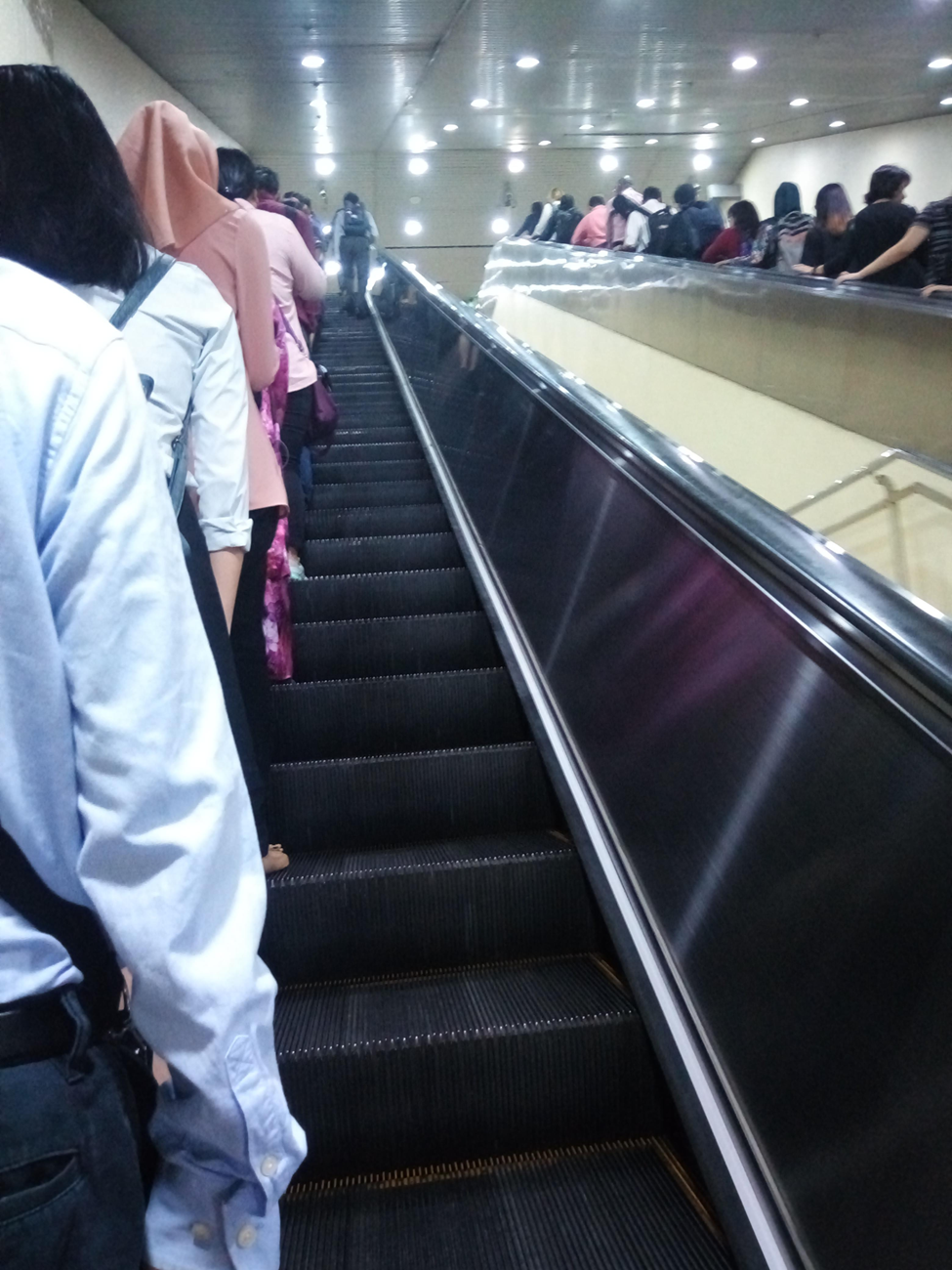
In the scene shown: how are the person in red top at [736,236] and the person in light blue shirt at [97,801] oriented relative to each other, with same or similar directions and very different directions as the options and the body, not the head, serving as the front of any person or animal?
same or similar directions

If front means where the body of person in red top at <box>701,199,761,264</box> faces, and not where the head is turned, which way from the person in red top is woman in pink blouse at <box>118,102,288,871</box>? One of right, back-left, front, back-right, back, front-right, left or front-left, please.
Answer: back-left

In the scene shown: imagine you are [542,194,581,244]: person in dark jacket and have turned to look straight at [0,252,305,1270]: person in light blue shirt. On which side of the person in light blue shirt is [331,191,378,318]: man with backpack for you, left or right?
right

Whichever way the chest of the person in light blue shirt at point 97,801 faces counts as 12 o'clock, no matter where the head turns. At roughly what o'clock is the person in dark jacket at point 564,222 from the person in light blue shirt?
The person in dark jacket is roughly at 1 o'clock from the person in light blue shirt.

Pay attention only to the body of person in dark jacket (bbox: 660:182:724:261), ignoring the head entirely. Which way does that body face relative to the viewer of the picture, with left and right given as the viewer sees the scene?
facing away from the viewer and to the left of the viewer

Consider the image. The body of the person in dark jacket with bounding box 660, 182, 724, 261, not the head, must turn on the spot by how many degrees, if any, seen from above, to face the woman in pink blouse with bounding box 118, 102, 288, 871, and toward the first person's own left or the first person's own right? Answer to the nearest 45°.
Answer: approximately 135° to the first person's own left

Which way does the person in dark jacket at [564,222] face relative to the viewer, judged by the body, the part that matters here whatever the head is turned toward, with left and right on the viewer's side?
facing away from the viewer and to the left of the viewer

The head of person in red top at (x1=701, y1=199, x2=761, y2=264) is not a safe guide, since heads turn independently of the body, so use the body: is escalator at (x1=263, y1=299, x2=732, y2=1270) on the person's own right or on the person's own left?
on the person's own left

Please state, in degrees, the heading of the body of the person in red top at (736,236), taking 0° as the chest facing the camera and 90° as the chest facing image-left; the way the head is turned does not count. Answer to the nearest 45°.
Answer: approximately 135°

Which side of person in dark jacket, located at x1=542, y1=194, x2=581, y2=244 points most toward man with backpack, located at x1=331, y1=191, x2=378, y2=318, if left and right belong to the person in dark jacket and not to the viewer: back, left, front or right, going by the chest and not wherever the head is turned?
left

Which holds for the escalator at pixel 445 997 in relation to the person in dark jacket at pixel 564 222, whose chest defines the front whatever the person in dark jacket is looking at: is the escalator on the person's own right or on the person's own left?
on the person's own left

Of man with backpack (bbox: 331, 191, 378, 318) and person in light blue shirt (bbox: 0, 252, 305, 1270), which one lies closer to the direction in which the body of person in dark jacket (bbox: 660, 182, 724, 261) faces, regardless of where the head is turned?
the man with backpack

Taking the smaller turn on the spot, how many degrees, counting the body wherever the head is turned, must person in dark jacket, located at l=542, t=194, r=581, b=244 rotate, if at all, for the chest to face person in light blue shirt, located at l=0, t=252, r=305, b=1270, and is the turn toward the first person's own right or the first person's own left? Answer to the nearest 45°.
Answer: approximately 135° to the first person's own left

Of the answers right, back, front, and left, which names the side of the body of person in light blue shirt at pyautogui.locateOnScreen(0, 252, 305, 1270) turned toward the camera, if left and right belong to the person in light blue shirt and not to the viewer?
back
